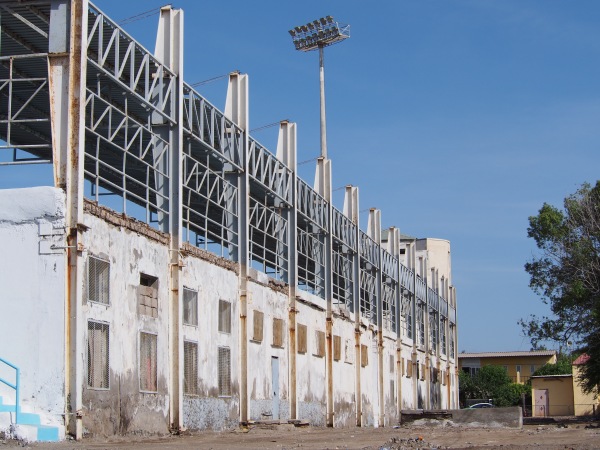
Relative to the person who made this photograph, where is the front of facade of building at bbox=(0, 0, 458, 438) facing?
facing the viewer and to the right of the viewer

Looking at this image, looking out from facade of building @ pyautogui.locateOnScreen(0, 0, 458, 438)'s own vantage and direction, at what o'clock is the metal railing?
The metal railing is roughly at 2 o'clock from the facade of building.

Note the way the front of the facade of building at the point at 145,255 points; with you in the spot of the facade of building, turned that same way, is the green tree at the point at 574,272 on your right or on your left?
on your left
